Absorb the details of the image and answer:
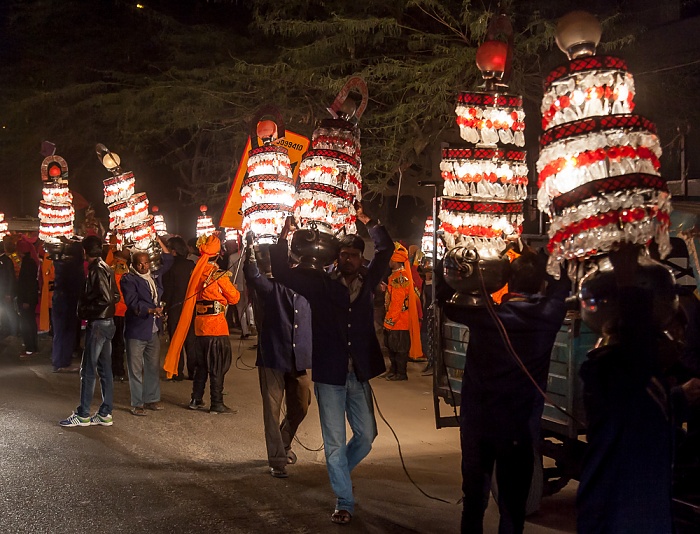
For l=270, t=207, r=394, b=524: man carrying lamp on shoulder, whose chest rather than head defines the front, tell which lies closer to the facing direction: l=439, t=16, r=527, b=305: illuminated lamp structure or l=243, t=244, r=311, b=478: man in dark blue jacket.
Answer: the illuminated lamp structure

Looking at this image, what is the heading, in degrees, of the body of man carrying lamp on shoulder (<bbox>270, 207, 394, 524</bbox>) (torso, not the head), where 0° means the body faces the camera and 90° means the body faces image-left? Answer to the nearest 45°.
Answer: approximately 0°

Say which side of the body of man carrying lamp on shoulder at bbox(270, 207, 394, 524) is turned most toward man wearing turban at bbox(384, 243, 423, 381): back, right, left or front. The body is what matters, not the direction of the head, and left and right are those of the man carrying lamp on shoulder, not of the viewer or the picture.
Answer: back

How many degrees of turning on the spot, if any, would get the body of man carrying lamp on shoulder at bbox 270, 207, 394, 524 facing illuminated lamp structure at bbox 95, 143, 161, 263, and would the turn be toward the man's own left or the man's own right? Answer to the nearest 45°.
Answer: approximately 135° to the man's own right

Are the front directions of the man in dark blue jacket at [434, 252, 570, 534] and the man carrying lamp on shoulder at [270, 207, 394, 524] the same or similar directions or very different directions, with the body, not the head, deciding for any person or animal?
very different directions

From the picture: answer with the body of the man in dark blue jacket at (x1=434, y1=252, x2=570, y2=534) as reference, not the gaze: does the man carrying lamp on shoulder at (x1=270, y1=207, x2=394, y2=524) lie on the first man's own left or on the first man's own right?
on the first man's own left

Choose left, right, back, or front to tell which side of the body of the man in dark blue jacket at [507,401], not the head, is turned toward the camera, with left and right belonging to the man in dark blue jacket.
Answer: back

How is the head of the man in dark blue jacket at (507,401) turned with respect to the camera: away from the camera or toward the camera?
away from the camera

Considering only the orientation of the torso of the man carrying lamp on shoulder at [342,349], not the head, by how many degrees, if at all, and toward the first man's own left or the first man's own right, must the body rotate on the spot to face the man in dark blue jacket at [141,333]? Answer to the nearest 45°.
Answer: approximately 135° to the first man's own right

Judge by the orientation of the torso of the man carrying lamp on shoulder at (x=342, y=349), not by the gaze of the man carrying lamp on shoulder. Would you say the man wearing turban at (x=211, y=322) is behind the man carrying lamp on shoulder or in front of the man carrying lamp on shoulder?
behind
